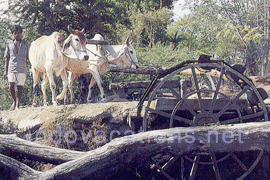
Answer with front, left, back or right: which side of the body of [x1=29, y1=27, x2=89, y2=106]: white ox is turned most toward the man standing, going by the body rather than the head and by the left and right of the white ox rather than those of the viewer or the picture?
back

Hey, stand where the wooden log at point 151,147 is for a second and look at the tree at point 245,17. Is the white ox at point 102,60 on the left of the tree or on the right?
left

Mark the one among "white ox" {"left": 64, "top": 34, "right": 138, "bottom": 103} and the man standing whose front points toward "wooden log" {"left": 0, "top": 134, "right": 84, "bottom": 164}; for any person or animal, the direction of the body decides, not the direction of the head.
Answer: the man standing

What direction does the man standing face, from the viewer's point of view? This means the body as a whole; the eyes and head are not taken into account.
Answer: toward the camera

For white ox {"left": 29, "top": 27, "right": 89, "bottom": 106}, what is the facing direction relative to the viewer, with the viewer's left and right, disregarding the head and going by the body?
facing the viewer and to the right of the viewer

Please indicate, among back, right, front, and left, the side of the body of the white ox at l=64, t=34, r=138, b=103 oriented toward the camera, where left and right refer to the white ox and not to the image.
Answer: right

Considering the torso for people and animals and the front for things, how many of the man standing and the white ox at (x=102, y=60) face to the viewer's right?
1

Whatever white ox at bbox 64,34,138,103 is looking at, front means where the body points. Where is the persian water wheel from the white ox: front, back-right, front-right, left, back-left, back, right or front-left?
front-right

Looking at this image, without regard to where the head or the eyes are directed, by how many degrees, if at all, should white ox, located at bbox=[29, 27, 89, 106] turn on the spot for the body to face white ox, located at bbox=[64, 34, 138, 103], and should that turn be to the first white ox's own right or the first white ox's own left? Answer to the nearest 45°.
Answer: approximately 90° to the first white ox's own left

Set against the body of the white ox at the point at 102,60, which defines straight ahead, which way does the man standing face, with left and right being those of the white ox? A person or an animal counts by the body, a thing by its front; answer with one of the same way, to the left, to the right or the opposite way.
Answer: to the right

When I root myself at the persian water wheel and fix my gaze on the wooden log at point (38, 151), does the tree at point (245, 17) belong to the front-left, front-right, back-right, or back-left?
back-right

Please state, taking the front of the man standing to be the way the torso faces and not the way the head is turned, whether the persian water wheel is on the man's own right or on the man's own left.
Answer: on the man's own left

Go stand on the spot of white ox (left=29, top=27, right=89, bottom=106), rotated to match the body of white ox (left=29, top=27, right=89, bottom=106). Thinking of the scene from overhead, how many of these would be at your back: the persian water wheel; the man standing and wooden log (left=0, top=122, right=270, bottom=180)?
1

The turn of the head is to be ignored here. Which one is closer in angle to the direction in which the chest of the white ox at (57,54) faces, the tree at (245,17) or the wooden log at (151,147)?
the wooden log

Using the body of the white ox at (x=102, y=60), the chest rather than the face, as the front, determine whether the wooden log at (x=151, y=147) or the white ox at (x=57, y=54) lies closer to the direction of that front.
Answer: the wooden log
